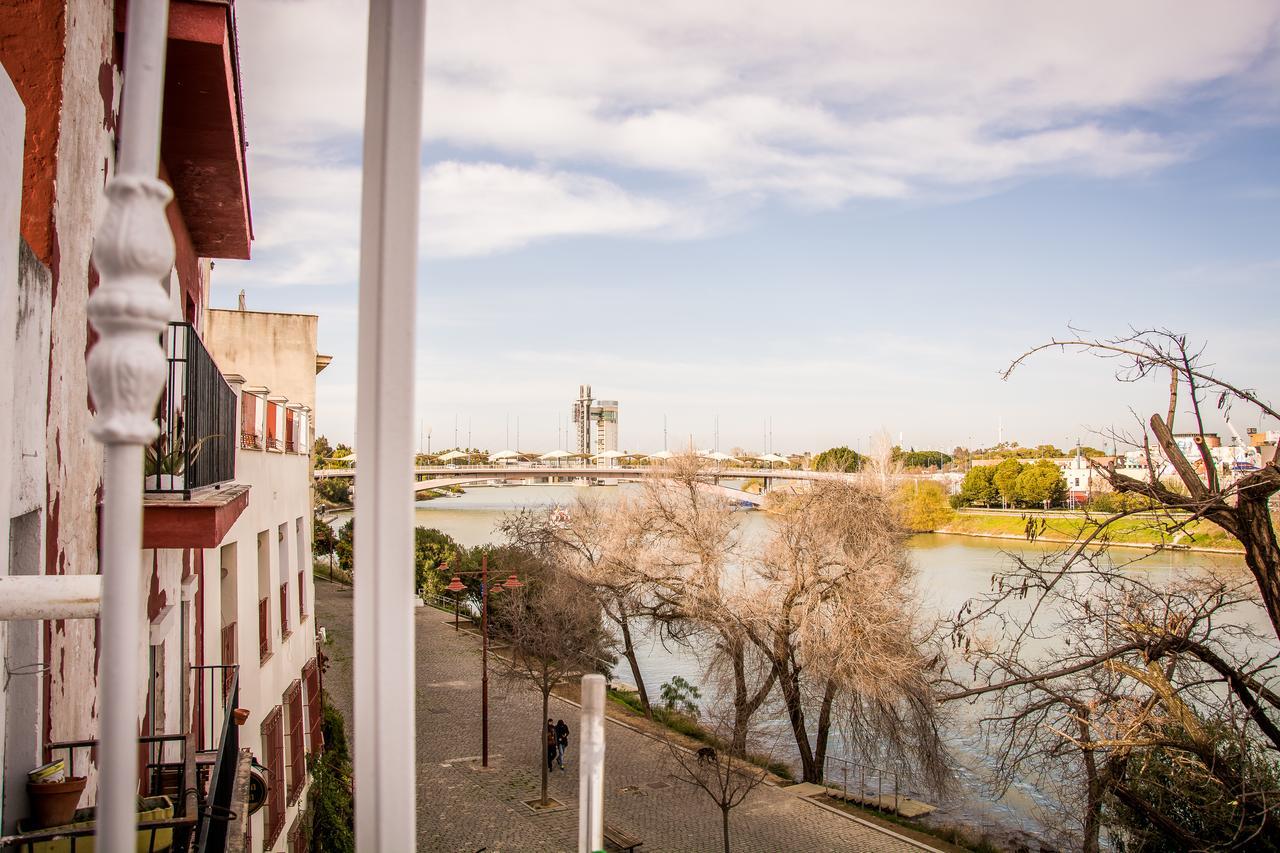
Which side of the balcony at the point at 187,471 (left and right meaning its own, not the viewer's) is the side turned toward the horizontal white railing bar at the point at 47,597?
right

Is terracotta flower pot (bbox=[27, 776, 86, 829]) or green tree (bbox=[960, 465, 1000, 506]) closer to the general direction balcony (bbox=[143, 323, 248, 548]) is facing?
the green tree

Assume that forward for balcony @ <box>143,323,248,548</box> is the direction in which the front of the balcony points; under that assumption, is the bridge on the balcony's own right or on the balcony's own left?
on the balcony's own left

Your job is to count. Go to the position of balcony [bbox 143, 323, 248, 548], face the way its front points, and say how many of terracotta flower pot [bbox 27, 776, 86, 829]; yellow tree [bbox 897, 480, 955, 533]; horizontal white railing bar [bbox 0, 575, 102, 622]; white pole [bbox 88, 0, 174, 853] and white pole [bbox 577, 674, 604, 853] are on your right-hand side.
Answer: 4

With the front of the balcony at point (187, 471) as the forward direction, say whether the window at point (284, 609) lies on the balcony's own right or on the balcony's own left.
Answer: on the balcony's own left

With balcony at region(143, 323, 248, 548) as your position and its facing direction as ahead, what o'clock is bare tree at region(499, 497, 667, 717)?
The bare tree is roughly at 10 o'clock from the balcony.

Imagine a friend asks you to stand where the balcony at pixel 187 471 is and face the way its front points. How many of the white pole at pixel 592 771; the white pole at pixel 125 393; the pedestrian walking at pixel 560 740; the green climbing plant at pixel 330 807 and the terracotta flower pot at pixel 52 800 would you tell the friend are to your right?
3

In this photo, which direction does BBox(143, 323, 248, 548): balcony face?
to the viewer's right

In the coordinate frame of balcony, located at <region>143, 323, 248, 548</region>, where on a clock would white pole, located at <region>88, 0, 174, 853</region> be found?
The white pole is roughly at 3 o'clock from the balcony.
